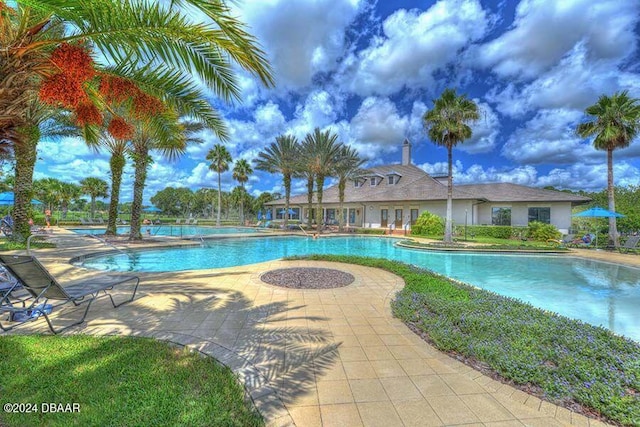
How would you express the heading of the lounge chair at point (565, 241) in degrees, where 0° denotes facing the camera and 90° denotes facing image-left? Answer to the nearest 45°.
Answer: approximately 90°

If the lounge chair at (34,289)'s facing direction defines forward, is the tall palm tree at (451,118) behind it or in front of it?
in front

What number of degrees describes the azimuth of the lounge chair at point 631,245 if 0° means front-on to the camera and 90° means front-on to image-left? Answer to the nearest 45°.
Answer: approximately 45°

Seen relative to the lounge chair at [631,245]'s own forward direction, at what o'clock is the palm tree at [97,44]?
The palm tree is roughly at 11 o'clock from the lounge chair.

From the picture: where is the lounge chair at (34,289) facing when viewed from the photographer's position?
facing away from the viewer and to the right of the viewer
